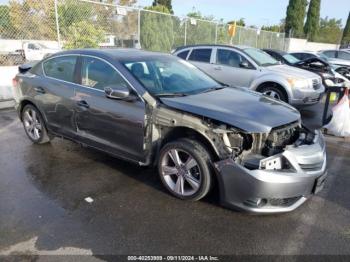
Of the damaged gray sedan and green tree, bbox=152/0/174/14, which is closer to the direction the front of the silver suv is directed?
the damaged gray sedan

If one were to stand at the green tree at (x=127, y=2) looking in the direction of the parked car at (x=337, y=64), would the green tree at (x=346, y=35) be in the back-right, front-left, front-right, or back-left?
front-left

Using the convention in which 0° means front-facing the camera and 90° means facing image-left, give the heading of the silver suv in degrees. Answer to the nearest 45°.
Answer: approximately 315°

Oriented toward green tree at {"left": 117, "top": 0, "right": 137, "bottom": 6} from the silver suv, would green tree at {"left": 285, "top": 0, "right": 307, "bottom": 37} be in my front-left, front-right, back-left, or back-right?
front-right

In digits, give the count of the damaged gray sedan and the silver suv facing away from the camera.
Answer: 0

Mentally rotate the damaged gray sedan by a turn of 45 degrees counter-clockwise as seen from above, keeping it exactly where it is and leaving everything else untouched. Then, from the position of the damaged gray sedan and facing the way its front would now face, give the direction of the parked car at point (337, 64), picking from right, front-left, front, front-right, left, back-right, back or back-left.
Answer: front-left

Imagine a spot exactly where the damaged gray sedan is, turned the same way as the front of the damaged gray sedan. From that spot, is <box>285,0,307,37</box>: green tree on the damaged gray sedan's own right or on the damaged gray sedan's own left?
on the damaged gray sedan's own left

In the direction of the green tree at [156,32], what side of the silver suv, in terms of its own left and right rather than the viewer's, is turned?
back

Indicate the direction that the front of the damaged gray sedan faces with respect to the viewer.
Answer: facing the viewer and to the right of the viewer

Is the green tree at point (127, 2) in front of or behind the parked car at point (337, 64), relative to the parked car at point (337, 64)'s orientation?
behind

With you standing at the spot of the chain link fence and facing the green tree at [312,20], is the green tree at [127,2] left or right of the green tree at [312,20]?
left

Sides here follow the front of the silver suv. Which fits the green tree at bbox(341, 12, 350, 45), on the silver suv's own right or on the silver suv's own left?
on the silver suv's own left

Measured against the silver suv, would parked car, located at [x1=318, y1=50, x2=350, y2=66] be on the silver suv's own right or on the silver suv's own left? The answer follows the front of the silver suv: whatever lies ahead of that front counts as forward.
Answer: on the silver suv's own left

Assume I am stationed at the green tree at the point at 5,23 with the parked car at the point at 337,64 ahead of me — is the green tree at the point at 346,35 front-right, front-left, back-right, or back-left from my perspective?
front-left

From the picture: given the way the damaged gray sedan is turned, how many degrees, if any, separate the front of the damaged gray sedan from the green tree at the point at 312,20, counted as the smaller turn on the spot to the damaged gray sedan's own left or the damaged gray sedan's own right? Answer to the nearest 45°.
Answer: approximately 90° to the damaged gray sedan's own left

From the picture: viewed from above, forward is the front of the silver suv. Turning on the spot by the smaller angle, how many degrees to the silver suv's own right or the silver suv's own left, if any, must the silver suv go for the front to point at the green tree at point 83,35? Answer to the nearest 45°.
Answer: approximately 135° to the silver suv's own right
